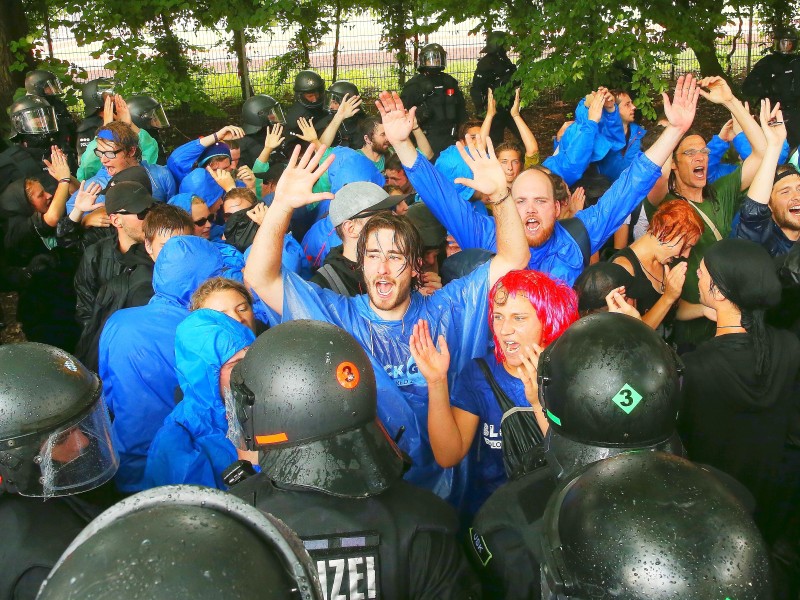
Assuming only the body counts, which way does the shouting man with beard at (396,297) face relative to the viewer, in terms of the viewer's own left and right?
facing the viewer

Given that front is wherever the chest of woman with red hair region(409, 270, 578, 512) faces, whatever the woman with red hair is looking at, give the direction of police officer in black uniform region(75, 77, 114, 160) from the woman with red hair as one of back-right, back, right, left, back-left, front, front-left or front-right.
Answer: right

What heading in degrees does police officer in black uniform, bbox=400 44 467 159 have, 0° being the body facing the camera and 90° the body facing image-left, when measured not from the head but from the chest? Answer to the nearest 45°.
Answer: approximately 0°

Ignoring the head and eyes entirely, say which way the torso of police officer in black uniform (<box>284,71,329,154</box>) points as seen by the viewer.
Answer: toward the camera

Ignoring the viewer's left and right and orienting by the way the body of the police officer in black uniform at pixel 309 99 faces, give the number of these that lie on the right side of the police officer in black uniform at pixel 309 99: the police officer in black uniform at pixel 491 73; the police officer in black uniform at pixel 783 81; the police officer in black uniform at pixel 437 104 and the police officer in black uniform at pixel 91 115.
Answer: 1

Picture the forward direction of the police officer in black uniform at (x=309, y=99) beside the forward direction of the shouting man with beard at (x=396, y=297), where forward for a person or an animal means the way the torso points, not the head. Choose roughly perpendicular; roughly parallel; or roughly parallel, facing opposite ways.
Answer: roughly parallel

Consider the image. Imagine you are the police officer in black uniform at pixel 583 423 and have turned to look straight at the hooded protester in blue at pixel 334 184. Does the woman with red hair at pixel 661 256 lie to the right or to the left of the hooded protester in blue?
right

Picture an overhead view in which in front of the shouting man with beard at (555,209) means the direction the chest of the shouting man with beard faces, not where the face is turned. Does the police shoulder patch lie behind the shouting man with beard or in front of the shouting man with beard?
in front

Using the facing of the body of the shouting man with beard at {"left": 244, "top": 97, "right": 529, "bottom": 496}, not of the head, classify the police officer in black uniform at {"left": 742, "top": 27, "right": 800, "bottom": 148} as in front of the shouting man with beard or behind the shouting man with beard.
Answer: behind

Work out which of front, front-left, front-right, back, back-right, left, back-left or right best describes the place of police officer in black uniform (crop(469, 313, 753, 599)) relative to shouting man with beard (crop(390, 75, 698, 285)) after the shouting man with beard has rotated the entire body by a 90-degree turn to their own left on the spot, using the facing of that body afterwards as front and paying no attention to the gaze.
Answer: right

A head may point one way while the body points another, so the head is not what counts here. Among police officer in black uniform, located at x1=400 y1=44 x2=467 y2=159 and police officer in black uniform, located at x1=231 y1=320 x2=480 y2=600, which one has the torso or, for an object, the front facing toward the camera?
police officer in black uniform, located at x1=400 y1=44 x2=467 y2=159

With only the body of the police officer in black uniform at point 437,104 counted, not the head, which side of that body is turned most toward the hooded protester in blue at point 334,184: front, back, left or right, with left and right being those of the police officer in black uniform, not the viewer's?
front

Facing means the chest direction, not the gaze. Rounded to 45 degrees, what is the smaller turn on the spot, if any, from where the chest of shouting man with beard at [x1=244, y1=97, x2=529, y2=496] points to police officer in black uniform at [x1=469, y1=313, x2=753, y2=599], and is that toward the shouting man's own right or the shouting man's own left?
approximately 45° to the shouting man's own left

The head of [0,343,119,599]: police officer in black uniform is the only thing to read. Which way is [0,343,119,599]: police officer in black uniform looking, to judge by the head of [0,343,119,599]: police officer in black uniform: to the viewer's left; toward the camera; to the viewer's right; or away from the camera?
to the viewer's right

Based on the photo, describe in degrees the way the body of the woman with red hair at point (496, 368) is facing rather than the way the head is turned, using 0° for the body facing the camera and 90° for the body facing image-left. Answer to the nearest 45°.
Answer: approximately 45°
